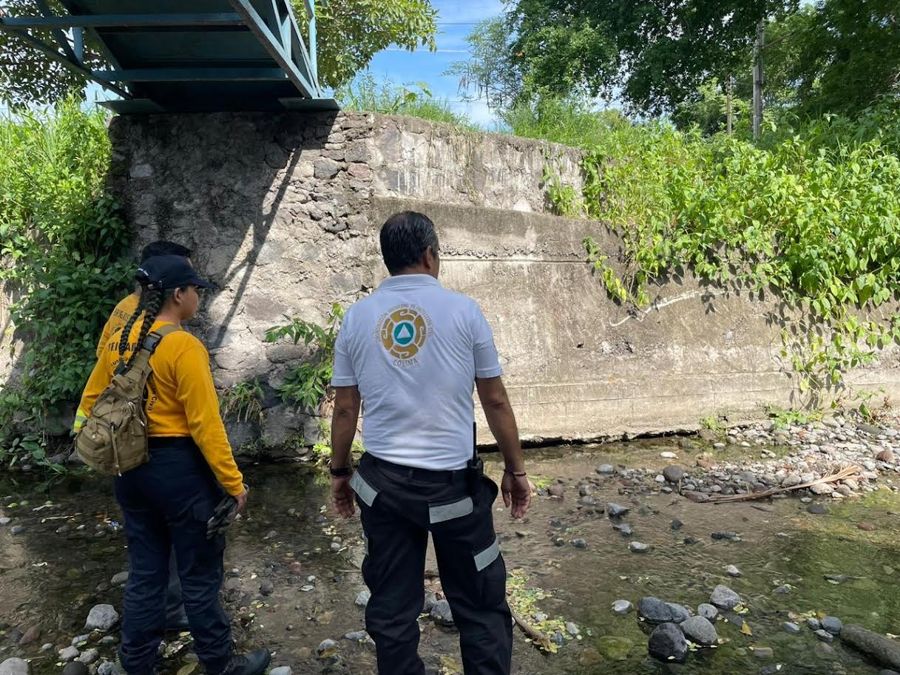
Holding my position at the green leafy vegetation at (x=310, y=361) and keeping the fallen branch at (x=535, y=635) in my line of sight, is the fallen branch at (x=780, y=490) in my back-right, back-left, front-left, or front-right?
front-left

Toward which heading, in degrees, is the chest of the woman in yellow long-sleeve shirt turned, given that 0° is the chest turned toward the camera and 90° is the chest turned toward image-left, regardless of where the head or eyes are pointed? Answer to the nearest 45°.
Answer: approximately 225°

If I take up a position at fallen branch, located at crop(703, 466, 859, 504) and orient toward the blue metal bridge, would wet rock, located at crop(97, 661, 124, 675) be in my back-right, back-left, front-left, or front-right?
front-left

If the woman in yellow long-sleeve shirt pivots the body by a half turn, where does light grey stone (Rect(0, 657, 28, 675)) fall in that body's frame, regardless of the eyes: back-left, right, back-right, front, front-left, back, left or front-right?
right

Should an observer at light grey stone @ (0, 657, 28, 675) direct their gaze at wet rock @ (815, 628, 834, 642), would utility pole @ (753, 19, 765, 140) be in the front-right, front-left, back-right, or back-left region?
front-left

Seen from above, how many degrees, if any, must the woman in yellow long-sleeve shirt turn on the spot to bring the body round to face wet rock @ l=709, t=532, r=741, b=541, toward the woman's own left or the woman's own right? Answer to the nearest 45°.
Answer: approximately 45° to the woman's own right

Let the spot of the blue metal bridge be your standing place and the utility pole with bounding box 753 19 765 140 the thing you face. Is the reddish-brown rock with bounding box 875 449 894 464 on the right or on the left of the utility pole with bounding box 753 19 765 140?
right

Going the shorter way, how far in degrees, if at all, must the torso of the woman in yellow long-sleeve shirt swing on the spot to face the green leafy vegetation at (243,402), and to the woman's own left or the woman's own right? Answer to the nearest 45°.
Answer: approximately 45° to the woman's own left

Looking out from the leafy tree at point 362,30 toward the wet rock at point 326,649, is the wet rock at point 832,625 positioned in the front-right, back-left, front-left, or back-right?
front-left

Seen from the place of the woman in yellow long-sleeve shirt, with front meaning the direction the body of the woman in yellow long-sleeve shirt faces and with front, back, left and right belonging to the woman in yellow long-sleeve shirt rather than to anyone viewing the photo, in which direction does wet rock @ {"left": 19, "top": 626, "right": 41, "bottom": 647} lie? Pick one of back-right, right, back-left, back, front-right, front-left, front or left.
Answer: left

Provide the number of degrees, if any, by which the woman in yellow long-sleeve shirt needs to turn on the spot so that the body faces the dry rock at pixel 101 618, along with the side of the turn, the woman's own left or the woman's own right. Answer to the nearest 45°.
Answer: approximately 45° to the woman's own left

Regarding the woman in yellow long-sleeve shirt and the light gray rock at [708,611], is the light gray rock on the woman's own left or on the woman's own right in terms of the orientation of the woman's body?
on the woman's own right

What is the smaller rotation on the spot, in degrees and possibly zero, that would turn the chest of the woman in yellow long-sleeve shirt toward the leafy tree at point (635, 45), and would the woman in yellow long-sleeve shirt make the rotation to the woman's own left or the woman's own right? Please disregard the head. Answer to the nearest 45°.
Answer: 0° — they already face it

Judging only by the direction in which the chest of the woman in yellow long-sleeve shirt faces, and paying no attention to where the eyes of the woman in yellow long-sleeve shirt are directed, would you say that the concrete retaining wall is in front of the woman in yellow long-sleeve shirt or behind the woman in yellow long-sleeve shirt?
in front

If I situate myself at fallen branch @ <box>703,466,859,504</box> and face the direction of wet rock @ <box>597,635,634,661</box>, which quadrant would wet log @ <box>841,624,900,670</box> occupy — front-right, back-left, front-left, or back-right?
front-left

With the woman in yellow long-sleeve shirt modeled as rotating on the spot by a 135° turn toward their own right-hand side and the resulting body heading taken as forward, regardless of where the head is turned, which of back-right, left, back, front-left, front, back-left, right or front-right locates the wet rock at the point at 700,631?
left

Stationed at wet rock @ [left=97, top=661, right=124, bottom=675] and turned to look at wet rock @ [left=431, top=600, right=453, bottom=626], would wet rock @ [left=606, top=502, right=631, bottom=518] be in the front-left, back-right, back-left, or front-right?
front-left

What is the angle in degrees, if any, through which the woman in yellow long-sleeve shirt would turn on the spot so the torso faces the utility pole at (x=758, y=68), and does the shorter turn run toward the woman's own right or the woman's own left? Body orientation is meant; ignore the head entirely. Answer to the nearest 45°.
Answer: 0° — they already face it

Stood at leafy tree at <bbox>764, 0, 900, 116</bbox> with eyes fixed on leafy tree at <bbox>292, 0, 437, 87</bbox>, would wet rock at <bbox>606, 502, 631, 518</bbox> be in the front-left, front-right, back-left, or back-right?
front-left
